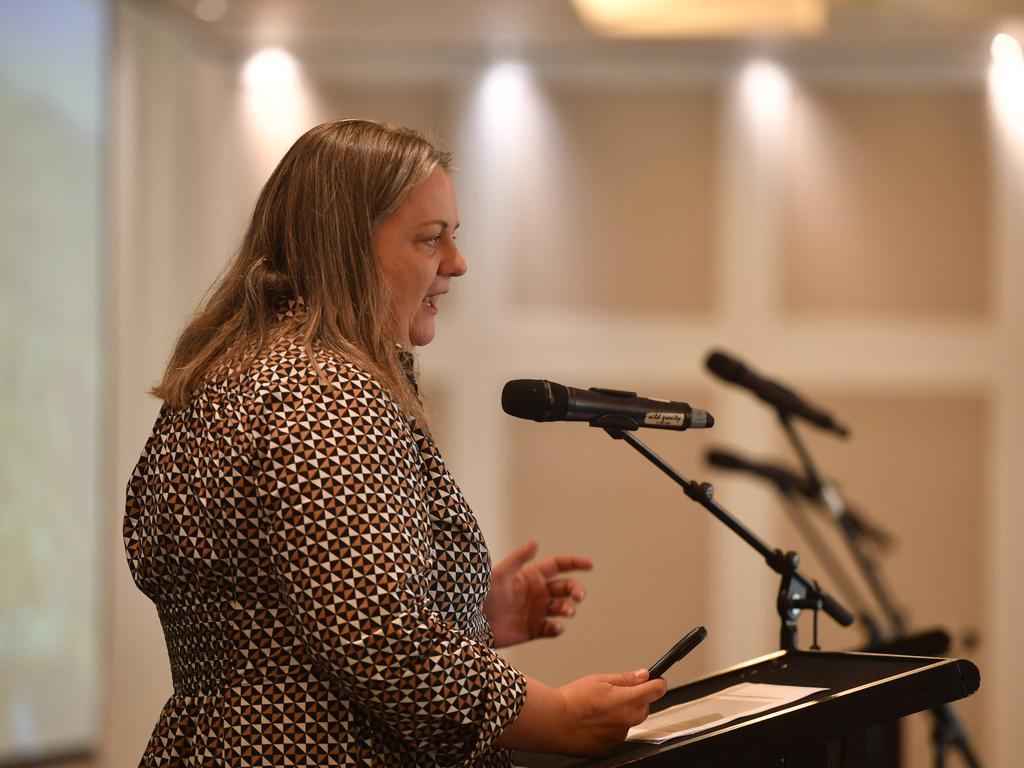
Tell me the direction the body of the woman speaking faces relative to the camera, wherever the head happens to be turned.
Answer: to the viewer's right

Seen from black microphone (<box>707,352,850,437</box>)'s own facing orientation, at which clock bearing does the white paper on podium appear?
The white paper on podium is roughly at 9 o'clock from the black microphone.

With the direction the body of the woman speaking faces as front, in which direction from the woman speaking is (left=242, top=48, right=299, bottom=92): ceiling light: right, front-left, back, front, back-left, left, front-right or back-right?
left

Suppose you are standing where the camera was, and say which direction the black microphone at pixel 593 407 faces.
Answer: facing to the left of the viewer

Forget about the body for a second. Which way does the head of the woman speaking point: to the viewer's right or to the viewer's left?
to the viewer's right

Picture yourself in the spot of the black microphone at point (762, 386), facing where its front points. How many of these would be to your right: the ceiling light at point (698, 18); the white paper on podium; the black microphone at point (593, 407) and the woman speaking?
1

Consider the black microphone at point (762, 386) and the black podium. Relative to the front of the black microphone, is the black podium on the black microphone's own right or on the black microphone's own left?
on the black microphone's own left

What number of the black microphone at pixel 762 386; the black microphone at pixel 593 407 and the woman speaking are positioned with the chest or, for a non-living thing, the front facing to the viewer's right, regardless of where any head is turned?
1

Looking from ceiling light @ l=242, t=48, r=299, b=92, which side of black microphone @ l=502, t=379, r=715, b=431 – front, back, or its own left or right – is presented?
right

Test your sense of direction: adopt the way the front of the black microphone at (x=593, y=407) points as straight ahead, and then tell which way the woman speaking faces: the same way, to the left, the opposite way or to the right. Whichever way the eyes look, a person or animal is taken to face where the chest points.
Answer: the opposite way

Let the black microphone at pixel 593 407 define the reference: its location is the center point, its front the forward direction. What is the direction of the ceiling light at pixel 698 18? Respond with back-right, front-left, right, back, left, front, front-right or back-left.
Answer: right
